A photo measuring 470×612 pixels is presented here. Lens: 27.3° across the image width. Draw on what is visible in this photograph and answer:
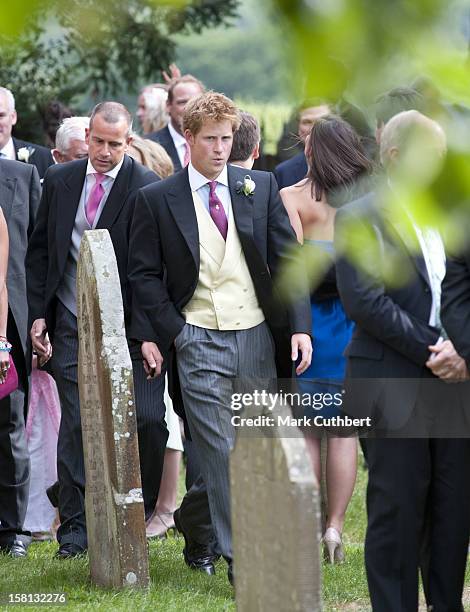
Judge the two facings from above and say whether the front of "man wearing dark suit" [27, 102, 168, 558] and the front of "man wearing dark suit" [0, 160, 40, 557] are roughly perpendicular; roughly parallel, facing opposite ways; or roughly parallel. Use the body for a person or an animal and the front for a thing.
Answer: roughly parallel

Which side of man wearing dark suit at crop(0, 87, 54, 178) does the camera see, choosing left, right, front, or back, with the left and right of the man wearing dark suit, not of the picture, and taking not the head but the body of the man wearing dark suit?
front

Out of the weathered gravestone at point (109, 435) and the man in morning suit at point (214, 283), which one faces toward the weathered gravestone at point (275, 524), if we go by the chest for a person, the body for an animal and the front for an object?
the man in morning suit

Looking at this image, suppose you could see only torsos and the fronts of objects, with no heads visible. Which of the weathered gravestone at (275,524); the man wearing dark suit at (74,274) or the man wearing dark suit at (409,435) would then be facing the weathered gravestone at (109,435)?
the man wearing dark suit at (74,274)

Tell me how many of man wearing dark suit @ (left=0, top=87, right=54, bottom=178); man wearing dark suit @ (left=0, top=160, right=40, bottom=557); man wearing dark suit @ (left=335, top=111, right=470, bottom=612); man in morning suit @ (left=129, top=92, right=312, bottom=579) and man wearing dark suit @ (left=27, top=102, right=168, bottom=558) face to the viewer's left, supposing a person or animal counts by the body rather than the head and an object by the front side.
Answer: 0

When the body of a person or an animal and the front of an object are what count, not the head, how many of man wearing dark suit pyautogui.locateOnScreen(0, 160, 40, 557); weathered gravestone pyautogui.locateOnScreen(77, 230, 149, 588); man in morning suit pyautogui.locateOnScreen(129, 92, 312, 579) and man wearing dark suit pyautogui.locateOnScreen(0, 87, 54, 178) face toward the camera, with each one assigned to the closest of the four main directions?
3

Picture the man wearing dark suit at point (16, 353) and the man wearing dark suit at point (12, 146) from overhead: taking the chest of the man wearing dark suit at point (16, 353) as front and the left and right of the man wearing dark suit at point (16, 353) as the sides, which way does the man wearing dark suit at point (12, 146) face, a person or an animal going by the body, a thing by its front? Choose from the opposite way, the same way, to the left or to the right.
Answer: the same way

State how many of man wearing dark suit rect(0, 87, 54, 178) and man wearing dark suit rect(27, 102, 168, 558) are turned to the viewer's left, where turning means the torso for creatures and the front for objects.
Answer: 0

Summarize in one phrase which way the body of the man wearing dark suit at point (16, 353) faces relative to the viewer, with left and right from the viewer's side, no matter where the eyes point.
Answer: facing the viewer

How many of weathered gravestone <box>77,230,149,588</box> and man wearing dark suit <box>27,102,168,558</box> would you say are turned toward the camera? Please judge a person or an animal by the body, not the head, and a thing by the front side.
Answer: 1

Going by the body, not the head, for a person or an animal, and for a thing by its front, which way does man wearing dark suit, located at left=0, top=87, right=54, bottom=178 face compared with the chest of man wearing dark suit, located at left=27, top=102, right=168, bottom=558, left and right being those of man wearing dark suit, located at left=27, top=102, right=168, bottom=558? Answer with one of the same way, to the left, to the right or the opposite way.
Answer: the same way
